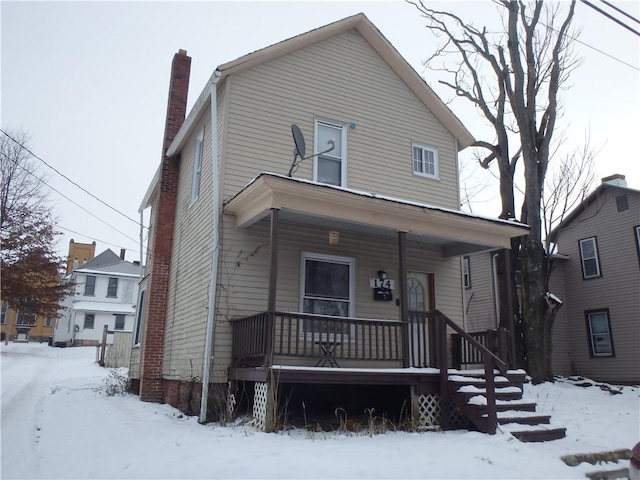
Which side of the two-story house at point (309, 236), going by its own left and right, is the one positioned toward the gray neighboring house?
left

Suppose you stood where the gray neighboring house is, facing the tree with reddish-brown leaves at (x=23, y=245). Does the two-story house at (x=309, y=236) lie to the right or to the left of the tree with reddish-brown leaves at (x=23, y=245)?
left

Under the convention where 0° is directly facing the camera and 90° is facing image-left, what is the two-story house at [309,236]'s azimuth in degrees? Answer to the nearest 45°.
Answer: approximately 315°

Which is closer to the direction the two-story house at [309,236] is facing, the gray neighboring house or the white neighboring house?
the gray neighboring house

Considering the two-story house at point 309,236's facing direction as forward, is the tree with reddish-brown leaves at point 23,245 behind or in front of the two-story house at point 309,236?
behind

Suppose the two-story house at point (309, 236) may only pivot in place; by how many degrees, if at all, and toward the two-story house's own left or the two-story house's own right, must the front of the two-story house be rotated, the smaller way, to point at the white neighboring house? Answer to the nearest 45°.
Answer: approximately 180°

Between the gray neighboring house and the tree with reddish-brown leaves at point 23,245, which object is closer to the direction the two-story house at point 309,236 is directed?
the gray neighboring house
